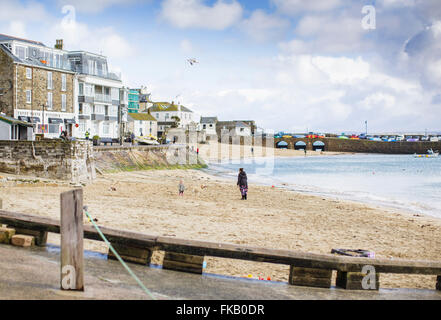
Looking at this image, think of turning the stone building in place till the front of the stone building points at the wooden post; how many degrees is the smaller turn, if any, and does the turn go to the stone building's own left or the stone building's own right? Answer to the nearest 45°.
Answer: approximately 45° to the stone building's own right

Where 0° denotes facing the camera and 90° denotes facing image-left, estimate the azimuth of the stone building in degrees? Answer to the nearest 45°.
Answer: approximately 315°

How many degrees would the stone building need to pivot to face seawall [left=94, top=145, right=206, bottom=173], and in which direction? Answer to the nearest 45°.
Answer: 0° — it already faces it

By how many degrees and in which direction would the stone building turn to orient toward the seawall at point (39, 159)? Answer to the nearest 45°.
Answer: approximately 45° to its right
